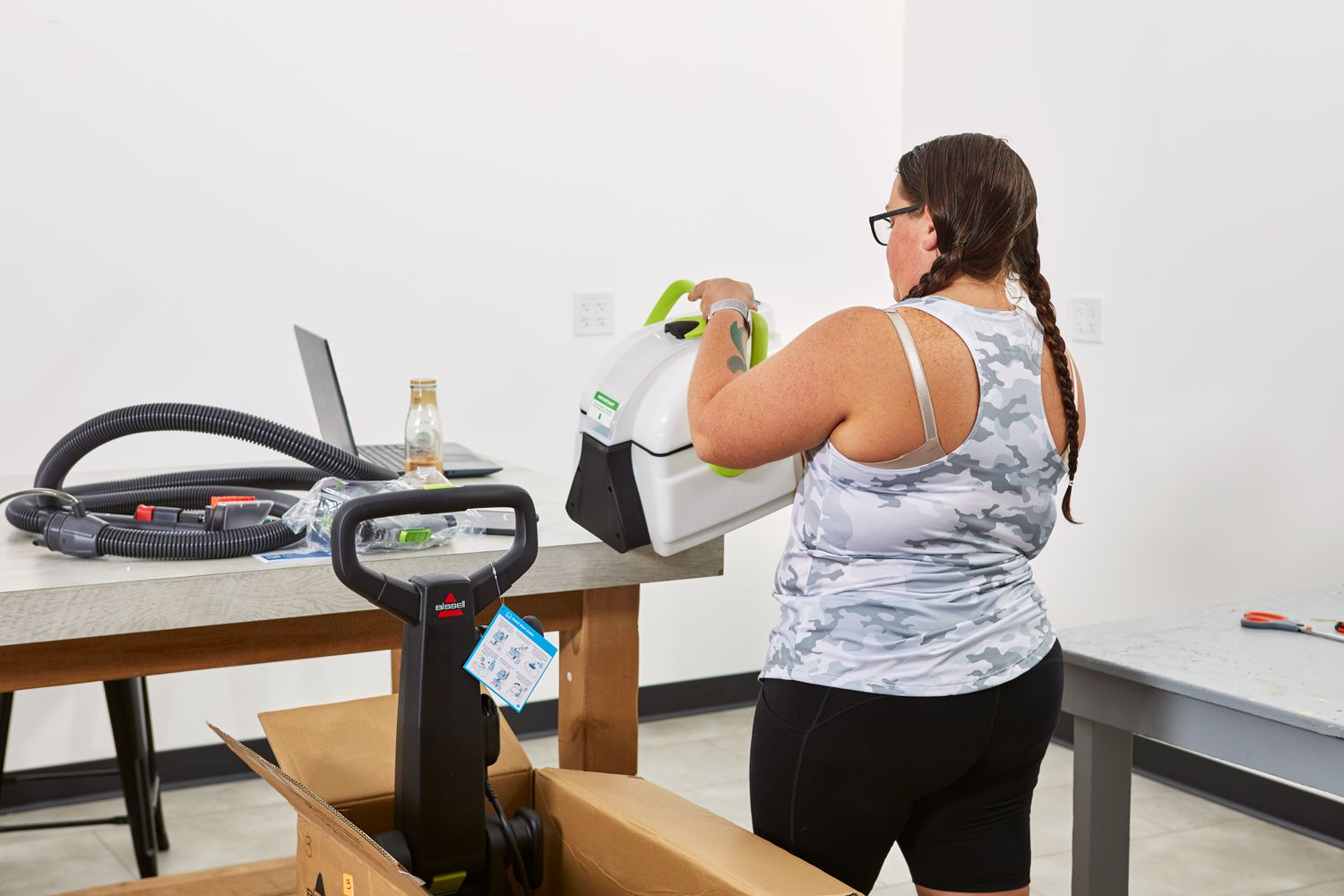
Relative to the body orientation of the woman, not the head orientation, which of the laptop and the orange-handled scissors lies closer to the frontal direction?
the laptop

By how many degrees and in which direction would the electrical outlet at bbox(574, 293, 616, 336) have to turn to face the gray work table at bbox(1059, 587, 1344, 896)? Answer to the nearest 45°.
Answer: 0° — it already faces it

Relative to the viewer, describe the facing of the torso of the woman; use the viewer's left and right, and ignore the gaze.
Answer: facing away from the viewer and to the left of the viewer

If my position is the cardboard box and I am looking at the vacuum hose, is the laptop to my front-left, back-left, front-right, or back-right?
front-right

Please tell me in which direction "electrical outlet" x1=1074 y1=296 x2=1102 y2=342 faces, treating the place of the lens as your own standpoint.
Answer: facing the viewer and to the left of the viewer

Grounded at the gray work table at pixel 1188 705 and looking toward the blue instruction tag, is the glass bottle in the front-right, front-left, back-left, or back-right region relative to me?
front-right

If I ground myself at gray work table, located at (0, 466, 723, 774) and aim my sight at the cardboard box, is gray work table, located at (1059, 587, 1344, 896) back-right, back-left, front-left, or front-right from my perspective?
front-left

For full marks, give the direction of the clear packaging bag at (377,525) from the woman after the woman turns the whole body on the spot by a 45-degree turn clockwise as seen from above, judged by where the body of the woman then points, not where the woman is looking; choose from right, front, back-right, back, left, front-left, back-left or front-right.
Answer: left

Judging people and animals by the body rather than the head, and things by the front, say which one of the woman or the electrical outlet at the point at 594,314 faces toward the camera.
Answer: the electrical outlet

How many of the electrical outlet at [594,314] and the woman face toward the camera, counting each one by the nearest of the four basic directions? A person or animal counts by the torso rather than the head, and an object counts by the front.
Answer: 1

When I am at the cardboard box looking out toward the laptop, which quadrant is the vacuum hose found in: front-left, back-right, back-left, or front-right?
front-left

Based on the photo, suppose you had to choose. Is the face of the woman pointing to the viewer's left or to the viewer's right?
to the viewer's left

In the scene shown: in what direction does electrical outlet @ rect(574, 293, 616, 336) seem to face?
toward the camera

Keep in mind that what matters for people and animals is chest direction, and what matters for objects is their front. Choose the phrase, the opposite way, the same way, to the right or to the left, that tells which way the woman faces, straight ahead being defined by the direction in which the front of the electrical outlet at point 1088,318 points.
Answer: to the right

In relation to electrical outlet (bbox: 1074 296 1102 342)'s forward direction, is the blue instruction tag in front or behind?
in front

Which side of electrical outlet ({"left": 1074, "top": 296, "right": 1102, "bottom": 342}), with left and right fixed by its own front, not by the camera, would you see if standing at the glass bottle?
front

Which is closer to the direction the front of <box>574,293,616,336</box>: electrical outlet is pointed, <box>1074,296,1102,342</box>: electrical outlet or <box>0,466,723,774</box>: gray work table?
the gray work table

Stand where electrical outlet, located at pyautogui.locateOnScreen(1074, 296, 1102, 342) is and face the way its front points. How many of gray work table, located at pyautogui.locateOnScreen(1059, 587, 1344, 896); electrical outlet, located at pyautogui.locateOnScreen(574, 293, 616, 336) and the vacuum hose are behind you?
0

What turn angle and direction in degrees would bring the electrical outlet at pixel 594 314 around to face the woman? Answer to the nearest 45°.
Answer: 0° — it already faces them

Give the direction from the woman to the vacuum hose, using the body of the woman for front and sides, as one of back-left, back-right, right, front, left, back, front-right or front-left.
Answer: front-left

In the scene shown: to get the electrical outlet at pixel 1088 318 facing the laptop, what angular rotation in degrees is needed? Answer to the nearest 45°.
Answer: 0° — it already faces it

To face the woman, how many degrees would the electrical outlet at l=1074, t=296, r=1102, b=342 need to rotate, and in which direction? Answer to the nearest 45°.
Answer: approximately 45° to its left
